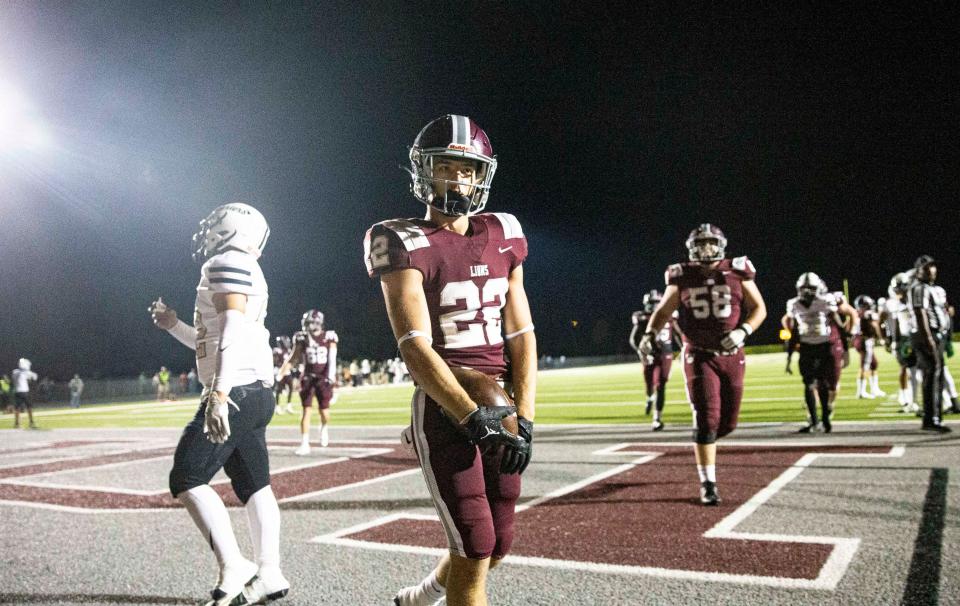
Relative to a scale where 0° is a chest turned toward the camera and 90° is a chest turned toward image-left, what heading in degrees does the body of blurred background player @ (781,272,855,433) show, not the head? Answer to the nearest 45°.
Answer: approximately 0°

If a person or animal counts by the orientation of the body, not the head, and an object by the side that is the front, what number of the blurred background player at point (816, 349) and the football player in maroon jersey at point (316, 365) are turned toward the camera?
2

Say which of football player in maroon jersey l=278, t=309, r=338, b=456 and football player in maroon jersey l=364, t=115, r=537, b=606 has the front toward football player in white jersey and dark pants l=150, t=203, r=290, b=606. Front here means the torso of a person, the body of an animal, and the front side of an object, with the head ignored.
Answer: football player in maroon jersey l=278, t=309, r=338, b=456

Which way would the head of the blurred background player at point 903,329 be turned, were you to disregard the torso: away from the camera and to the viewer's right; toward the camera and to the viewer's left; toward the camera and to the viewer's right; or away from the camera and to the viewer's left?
toward the camera and to the viewer's left

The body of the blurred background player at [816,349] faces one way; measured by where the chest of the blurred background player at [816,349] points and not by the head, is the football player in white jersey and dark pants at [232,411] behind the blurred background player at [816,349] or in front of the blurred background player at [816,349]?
in front

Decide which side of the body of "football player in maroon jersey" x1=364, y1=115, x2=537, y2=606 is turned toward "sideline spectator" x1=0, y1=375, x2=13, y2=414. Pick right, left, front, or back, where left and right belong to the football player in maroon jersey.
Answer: back

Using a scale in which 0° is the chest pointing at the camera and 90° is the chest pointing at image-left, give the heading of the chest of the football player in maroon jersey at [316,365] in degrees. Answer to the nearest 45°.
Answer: approximately 0°
